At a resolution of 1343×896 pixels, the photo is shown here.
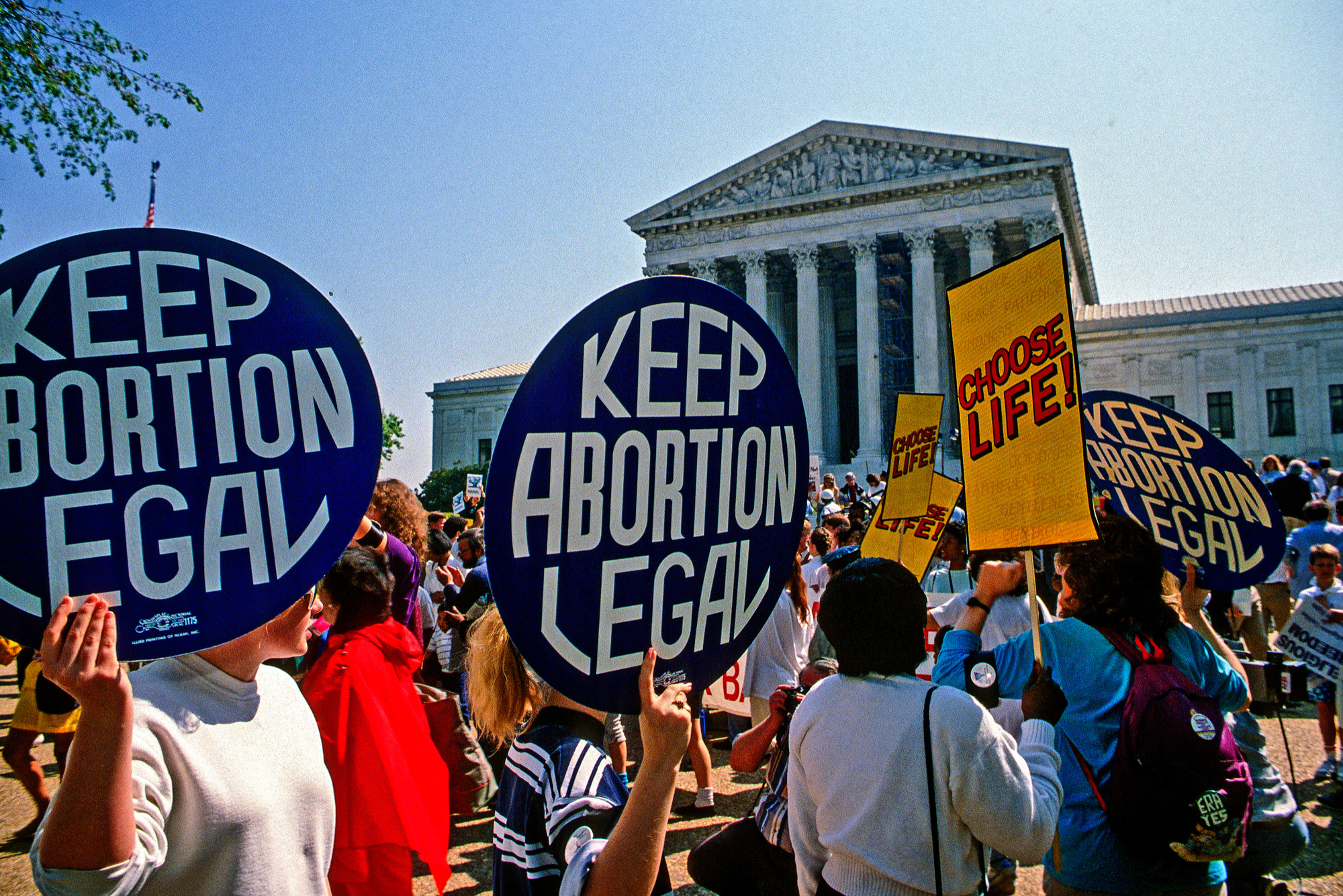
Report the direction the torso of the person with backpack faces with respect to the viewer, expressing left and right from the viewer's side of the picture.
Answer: facing away from the viewer and to the left of the viewer

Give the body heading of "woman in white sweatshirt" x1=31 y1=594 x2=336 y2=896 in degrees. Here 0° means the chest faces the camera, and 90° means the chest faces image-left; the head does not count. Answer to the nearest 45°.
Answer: approximately 315°

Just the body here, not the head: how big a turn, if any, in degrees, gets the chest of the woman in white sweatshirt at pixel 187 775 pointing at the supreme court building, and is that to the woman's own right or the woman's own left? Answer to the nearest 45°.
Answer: approximately 90° to the woman's own left

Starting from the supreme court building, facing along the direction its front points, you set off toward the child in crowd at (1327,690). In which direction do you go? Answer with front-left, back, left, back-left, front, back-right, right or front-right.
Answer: front-left

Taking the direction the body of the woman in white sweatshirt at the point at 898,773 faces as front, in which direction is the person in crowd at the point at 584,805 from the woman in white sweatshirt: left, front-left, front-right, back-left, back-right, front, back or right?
back-left

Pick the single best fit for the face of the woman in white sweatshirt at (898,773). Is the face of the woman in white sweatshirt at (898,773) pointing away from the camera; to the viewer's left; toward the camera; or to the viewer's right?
away from the camera

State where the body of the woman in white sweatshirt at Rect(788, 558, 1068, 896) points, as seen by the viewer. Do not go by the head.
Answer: away from the camera
